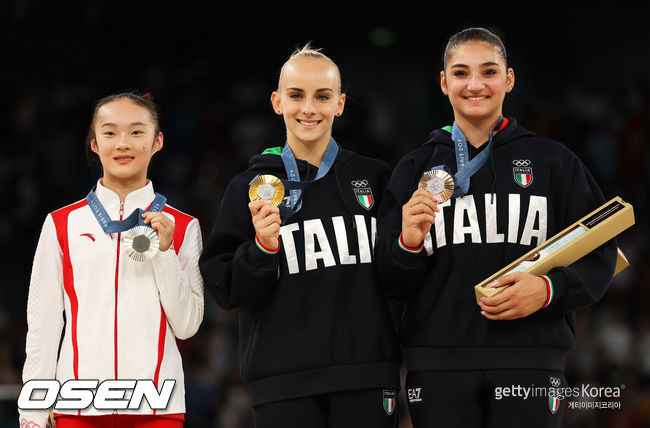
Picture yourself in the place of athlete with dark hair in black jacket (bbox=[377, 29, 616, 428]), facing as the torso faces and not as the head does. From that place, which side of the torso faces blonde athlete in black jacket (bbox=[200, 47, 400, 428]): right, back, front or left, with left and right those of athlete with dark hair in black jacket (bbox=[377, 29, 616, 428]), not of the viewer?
right

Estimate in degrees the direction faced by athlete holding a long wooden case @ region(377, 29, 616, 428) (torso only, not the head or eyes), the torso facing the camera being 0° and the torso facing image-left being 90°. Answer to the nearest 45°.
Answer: approximately 0°
